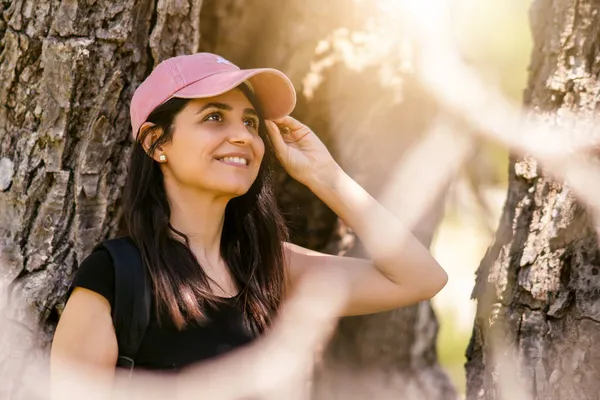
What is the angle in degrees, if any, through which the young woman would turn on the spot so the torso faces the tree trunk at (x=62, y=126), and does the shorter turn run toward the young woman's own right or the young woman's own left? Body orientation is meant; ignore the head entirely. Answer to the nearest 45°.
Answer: approximately 180°

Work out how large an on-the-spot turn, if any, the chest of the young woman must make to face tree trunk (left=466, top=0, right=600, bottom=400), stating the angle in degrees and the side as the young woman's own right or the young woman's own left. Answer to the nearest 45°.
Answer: approximately 45° to the young woman's own left

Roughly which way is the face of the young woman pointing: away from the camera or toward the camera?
toward the camera

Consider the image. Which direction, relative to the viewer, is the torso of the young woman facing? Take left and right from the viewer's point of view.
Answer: facing the viewer and to the right of the viewer
